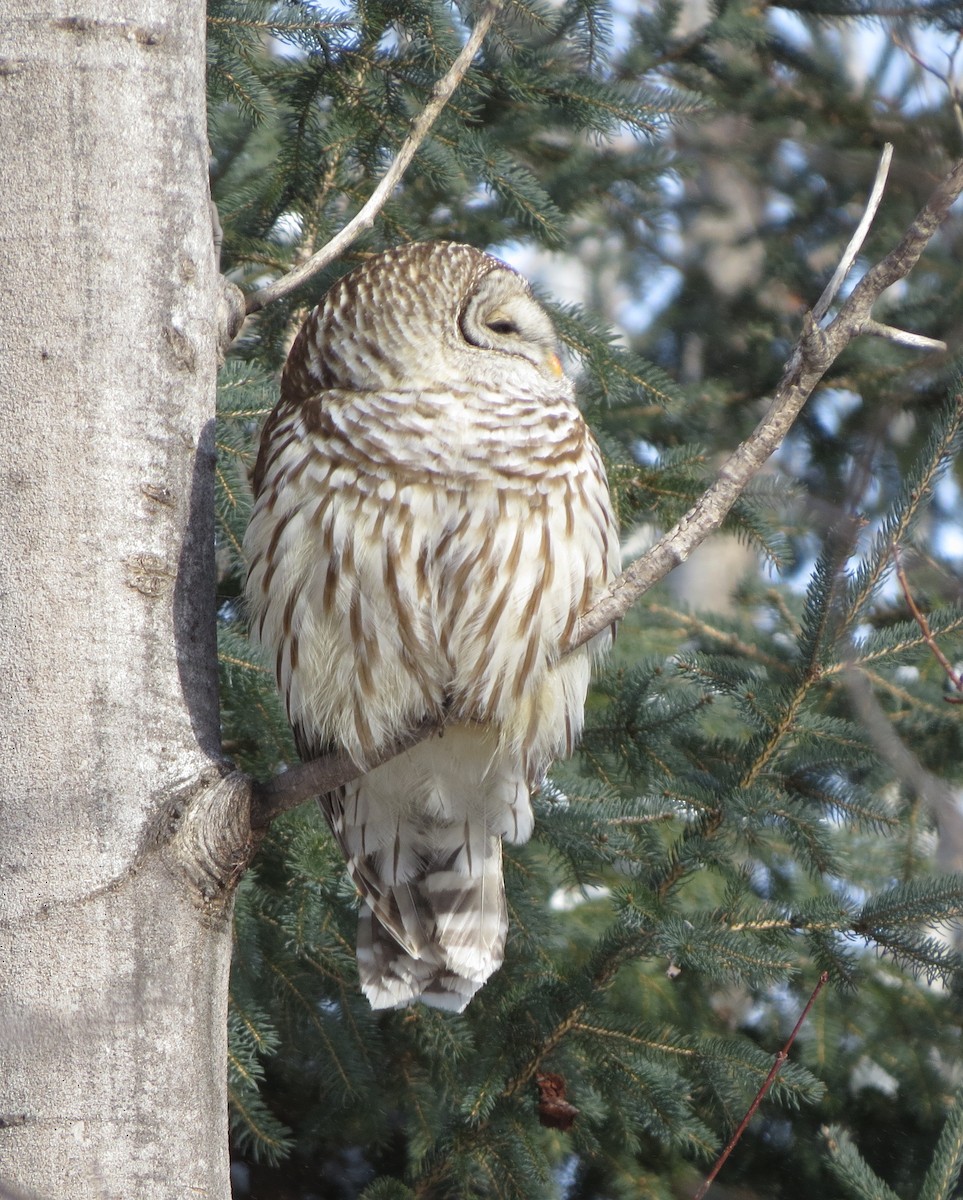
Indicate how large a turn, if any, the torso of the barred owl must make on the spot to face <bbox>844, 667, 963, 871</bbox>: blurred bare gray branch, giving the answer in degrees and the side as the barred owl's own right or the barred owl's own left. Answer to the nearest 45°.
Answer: approximately 90° to the barred owl's own left

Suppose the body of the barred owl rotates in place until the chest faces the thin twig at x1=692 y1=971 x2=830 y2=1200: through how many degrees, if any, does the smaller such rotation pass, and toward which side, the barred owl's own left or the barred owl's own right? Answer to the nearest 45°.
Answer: approximately 45° to the barred owl's own left

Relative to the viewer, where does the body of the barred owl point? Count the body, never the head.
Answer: toward the camera
